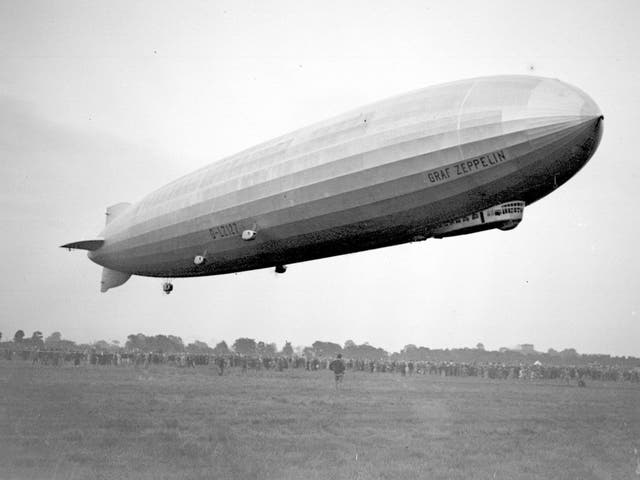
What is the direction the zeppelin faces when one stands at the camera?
facing the viewer and to the right of the viewer
